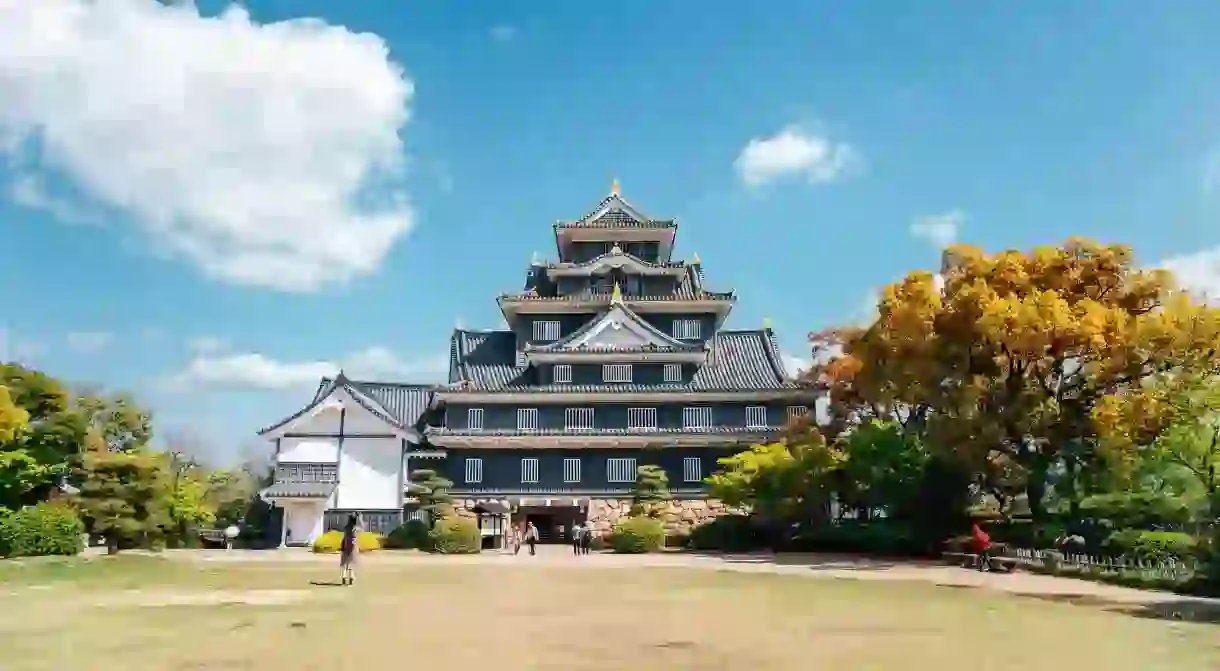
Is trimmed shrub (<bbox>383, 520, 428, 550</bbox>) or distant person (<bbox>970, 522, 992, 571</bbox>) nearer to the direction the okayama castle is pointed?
the distant person

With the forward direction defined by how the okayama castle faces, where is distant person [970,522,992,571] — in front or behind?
in front

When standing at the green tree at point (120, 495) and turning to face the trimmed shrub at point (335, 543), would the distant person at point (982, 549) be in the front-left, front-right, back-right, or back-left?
front-right

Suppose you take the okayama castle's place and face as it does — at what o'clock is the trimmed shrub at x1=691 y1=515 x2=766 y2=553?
The trimmed shrub is roughly at 10 o'clock from the okayama castle.

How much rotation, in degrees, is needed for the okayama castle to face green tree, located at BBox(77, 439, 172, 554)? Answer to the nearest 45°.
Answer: approximately 45° to its right

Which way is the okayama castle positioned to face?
toward the camera

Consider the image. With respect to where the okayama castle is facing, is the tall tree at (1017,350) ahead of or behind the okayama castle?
ahead

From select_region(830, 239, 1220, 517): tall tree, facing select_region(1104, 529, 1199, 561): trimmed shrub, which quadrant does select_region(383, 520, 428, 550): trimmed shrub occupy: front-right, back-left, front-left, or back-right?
back-right

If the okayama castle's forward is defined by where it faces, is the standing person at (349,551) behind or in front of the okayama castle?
in front

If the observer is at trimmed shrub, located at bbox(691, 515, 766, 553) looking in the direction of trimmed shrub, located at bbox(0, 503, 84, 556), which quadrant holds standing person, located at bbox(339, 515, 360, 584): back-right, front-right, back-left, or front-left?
front-left

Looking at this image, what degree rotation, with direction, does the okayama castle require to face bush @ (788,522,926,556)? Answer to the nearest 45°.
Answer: approximately 45° to its left

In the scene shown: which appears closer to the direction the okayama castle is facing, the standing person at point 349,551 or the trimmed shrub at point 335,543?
the standing person

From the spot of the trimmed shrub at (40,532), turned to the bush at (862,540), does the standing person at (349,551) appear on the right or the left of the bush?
right
